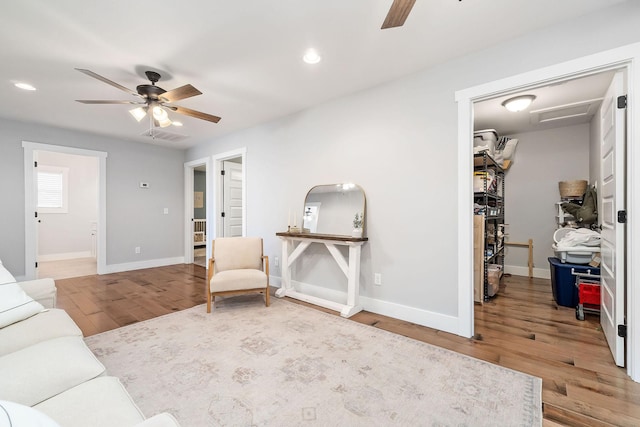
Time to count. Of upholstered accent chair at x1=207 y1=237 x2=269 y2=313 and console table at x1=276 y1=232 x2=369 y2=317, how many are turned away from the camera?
0

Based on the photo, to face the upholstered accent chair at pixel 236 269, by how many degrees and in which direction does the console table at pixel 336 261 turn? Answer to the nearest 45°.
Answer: approximately 45° to its right

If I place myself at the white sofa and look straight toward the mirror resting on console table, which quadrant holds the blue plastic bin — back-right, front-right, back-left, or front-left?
front-right

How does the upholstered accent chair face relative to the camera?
toward the camera

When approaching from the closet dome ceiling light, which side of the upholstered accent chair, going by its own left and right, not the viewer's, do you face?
left

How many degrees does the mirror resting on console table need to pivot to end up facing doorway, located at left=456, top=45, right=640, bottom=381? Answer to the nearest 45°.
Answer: approximately 90° to its left

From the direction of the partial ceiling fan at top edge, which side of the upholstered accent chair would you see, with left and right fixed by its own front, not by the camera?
front

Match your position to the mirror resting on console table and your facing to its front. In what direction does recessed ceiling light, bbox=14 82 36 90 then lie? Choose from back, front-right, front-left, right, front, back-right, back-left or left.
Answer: front-right

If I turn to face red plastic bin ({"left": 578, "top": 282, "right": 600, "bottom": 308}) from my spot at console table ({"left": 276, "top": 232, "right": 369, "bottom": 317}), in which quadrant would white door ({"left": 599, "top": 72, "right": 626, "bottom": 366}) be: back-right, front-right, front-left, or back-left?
front-right

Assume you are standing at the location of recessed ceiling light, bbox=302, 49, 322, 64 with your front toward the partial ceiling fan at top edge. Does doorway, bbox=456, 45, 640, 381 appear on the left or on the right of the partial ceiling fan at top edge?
left

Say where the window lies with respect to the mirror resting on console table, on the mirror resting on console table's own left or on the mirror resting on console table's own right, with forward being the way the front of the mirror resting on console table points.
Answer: on the mirror resting on console table's own right

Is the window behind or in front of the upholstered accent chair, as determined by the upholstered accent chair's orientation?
behind

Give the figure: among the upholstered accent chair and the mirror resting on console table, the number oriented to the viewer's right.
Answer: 0

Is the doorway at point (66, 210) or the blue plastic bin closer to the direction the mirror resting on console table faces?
the doorway

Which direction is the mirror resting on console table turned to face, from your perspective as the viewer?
facing the viewer and to the left of the viewer
